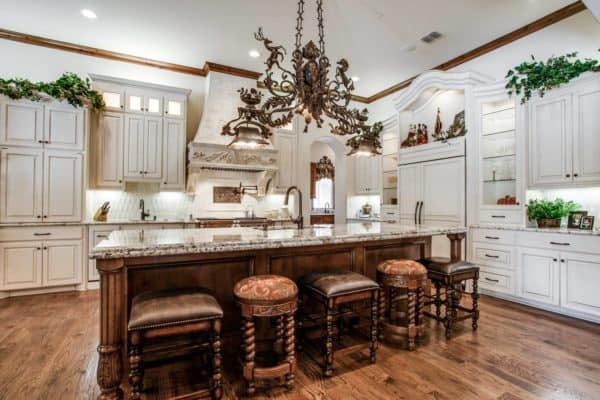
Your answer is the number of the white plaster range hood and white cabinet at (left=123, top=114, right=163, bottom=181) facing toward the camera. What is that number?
2

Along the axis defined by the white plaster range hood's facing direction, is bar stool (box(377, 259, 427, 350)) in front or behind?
in front

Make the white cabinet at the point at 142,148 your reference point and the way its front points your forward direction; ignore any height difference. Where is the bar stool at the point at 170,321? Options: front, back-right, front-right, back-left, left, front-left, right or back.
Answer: front

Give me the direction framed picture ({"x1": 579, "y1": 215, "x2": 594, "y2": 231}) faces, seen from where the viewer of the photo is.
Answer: facing the viewer and to the left of the viewer

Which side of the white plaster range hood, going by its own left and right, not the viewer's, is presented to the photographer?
front

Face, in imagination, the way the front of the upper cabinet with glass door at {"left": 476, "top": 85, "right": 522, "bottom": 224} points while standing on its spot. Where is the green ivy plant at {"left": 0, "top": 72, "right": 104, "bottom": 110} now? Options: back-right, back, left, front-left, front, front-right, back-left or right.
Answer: front

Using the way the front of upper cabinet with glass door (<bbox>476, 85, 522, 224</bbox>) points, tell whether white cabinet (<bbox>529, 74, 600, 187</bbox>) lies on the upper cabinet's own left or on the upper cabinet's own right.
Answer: on the upper cabinet's own left

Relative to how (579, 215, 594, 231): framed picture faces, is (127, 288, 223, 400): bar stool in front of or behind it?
in front

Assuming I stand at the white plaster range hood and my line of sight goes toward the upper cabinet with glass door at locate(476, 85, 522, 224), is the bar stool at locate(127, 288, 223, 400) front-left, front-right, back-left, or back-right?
front-right

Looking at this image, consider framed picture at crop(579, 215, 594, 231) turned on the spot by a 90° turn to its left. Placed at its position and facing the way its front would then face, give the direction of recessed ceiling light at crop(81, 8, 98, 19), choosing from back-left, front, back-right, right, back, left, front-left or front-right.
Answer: right

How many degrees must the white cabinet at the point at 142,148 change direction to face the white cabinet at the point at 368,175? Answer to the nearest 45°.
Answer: approximately 90° to its left

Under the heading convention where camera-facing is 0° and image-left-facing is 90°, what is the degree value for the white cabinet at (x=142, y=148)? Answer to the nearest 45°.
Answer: approximately 0°

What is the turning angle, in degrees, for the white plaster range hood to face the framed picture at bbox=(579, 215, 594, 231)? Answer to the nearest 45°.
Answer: approximately 45° to its left
